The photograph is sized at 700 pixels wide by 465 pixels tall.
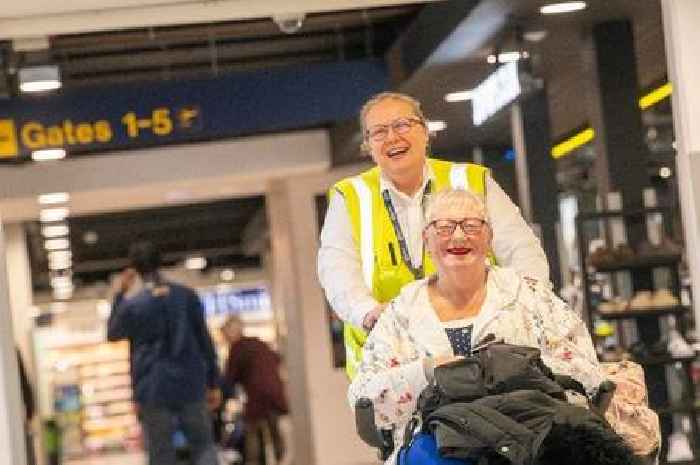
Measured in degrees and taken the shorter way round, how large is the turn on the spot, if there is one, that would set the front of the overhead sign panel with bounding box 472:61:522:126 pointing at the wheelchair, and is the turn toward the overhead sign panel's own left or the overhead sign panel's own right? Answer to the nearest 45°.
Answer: approximately 45° to the overhead sign panel's own left

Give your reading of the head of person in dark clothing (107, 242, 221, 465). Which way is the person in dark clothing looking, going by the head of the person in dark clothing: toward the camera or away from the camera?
away from the camera

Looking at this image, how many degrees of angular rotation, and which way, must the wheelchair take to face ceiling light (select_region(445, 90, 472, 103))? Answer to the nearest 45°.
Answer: approximately 180°

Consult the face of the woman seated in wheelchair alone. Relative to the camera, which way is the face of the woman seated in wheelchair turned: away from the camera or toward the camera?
toward the camera

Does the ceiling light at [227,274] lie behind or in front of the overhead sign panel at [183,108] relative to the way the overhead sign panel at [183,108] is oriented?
behind

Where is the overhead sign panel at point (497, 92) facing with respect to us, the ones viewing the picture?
facing the viewer and to the left of the viewer

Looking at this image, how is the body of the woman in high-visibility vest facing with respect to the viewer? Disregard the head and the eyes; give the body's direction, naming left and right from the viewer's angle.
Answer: facing the viewer

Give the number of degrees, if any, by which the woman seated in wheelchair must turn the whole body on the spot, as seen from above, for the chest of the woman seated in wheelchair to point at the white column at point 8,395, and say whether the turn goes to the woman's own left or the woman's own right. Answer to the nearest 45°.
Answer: approximately 135° to the woman's own right

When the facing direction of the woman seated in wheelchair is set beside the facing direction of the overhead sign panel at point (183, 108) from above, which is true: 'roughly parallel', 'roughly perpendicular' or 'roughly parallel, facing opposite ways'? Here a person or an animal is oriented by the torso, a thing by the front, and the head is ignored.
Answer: roughly parallel

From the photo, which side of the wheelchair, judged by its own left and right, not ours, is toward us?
front

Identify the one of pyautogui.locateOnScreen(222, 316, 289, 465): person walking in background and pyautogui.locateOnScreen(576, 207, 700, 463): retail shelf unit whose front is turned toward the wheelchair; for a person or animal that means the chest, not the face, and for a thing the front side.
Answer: the retail shelf unit

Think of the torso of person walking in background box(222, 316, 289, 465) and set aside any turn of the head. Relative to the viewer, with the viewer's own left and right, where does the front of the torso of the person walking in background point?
facing away from the viewer and to the left of the viewer
